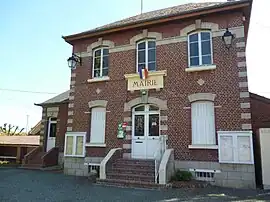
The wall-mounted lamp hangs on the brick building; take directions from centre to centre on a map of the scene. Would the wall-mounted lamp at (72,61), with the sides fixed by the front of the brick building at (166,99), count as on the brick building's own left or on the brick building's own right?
on the brick building's own right

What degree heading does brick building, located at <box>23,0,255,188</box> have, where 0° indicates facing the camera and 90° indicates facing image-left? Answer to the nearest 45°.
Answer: approximately 0°
